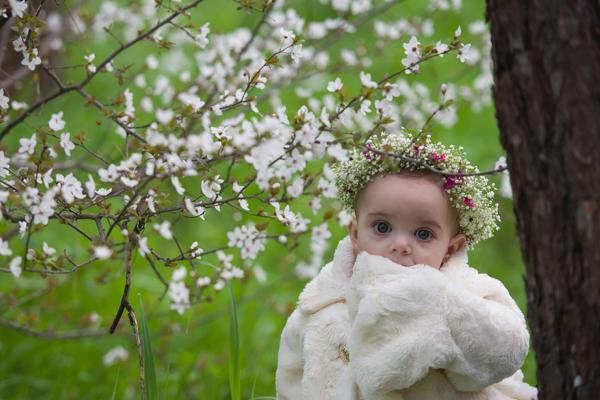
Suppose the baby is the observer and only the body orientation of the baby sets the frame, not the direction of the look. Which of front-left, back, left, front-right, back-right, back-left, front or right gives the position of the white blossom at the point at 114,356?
back-right

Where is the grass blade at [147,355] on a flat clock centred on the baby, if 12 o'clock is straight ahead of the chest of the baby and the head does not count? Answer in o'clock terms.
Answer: The grass blade is roughly at 3 o'clock from the baby.

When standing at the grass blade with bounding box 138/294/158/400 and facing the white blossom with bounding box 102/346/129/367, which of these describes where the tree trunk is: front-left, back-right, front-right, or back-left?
back-right

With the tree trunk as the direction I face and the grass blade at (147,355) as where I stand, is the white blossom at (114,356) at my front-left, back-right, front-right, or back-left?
back-left

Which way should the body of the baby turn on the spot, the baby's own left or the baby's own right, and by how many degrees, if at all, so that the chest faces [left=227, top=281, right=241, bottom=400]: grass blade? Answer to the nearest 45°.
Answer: approximately 90° to the baby's own right

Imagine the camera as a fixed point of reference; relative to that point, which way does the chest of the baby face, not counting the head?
toward the camera
